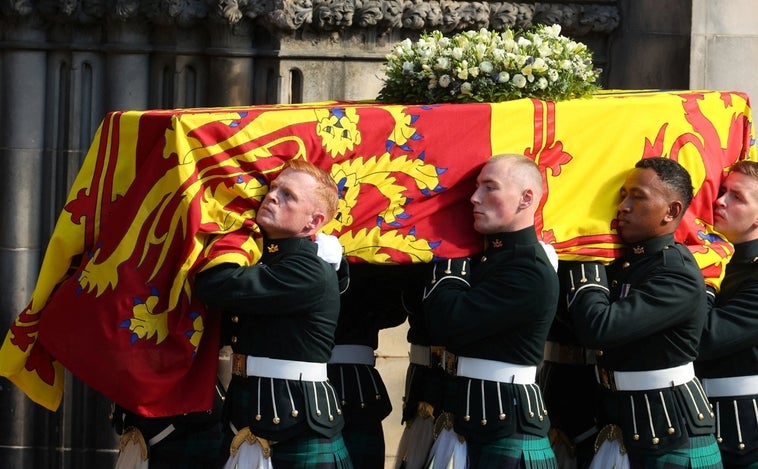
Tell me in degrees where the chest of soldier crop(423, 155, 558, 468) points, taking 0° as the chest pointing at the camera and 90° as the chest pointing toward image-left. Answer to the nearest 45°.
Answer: approximately 90°

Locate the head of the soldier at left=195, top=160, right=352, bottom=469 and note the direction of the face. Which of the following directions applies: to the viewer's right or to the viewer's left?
to the viewer's left

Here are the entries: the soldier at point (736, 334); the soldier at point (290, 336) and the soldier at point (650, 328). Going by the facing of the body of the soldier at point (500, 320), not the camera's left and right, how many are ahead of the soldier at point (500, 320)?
1

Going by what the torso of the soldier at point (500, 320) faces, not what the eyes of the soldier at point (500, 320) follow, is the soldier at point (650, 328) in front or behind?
behind

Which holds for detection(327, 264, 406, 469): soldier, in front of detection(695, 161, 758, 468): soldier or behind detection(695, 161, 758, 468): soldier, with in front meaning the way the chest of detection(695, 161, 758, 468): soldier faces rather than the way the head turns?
in front

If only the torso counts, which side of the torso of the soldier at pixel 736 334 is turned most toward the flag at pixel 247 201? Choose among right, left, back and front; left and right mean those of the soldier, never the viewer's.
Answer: front

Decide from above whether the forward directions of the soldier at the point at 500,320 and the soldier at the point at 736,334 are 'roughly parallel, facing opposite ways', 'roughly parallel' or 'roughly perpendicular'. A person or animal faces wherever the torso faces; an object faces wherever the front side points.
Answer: roughly parallel

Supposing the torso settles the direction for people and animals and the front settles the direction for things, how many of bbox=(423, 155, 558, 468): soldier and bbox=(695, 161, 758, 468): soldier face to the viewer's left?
2

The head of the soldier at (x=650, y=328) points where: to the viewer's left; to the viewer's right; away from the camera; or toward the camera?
to the viewer's left

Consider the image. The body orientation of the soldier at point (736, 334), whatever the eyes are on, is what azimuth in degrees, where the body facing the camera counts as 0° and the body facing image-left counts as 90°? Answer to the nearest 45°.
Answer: approximately 90°

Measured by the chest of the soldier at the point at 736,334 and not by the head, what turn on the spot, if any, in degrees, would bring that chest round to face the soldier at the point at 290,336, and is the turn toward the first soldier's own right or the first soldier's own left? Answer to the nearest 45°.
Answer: approximately 45° to the first soldier's own left

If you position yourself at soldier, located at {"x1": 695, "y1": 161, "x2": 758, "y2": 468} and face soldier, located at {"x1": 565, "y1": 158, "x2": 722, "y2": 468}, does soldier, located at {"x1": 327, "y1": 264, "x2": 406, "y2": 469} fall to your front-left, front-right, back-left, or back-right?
front-right

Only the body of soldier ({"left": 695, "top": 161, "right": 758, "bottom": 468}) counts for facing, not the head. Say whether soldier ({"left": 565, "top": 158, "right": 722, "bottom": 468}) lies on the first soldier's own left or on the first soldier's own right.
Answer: on the first soldier's own left
